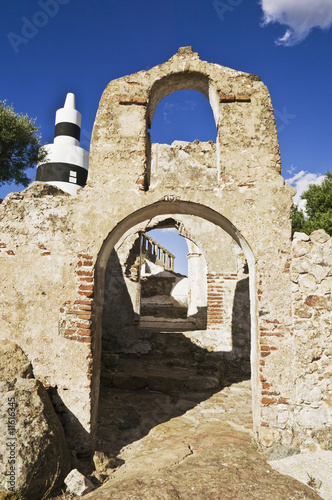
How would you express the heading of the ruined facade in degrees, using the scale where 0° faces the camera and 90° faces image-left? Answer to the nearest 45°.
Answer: approximately 0°

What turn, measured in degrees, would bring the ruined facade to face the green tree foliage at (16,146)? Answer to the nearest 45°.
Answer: approximately 135° to its right

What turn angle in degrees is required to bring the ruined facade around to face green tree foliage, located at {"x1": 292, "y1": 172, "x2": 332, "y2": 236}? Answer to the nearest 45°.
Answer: approximately 135° to its left
